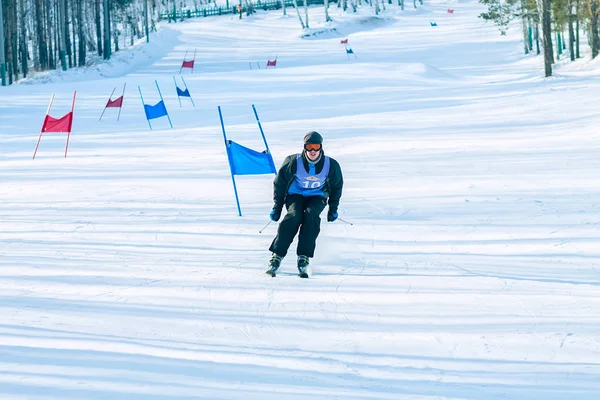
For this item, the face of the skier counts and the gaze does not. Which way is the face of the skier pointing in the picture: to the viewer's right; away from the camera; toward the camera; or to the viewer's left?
toward the camera

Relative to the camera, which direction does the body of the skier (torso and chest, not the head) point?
toward the camera
